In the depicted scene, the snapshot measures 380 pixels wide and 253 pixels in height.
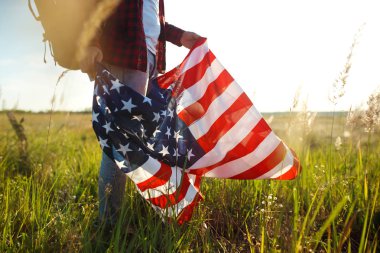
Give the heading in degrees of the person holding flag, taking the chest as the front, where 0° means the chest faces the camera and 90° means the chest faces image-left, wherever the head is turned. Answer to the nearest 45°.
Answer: approximately 315°

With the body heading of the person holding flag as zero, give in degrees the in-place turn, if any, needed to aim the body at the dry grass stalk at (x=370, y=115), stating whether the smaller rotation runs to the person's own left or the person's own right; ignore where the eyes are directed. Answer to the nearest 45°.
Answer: approximately 45° to the person's own left

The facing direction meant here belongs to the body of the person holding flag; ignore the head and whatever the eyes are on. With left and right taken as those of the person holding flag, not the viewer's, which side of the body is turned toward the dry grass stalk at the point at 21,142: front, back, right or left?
back
